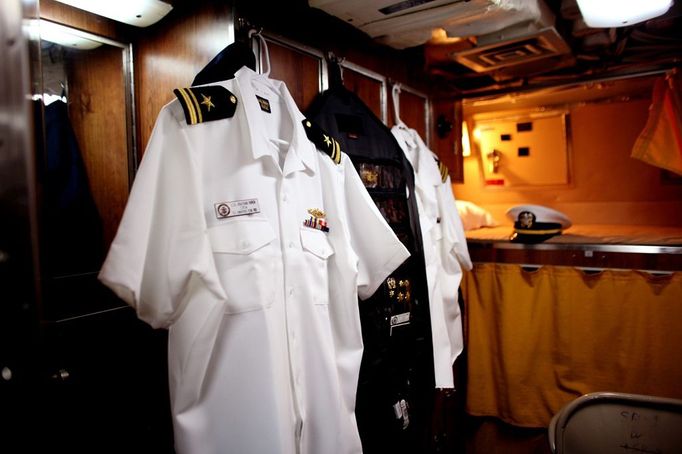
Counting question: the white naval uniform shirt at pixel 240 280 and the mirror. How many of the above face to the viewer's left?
0

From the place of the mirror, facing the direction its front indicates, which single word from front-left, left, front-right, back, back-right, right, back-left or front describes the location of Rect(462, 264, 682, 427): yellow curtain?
front-left

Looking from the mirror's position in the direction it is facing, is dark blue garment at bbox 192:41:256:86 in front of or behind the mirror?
in front

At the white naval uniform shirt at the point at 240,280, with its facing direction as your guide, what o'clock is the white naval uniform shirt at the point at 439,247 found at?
the white naval uniform shirt at the point at 439,247 is roughly at 9 o'clock from the white naval uniform shirt at the point at 240,280.

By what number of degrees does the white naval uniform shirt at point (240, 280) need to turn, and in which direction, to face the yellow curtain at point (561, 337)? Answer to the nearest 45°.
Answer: approximately 90° to its left

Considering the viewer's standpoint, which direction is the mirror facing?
facing the viewer and to the right of the viewer
